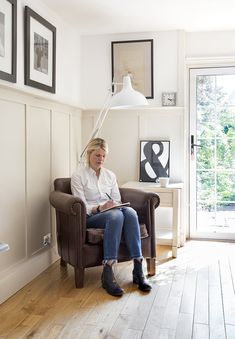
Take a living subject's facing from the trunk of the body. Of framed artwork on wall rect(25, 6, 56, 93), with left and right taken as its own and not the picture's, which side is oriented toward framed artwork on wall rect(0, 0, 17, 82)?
right

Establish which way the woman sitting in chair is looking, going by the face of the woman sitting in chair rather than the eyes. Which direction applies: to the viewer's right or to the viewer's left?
to the viewer's right

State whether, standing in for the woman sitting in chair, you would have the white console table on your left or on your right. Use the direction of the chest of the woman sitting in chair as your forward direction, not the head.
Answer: on your left

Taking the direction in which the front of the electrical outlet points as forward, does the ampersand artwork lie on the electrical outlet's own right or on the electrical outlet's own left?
on the electrical outlet's own left

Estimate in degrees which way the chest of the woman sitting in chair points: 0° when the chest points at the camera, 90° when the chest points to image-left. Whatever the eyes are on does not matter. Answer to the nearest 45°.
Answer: approximately 315°

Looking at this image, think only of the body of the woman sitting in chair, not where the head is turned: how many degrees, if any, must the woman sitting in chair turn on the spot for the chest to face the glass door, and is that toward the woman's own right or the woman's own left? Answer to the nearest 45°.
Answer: approximately 90° to the woman's own left

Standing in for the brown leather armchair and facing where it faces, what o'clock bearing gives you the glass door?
The glass door is roughly at 9 o'clock from the brown leather armchair.
